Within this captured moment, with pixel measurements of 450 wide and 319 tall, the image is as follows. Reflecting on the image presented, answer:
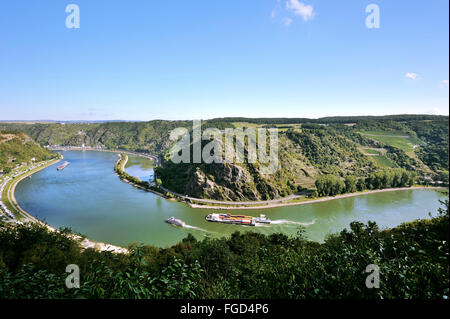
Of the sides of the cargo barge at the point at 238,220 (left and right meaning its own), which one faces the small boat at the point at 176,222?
front

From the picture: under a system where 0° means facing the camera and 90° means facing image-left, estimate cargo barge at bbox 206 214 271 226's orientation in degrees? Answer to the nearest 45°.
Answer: approximately 90°
